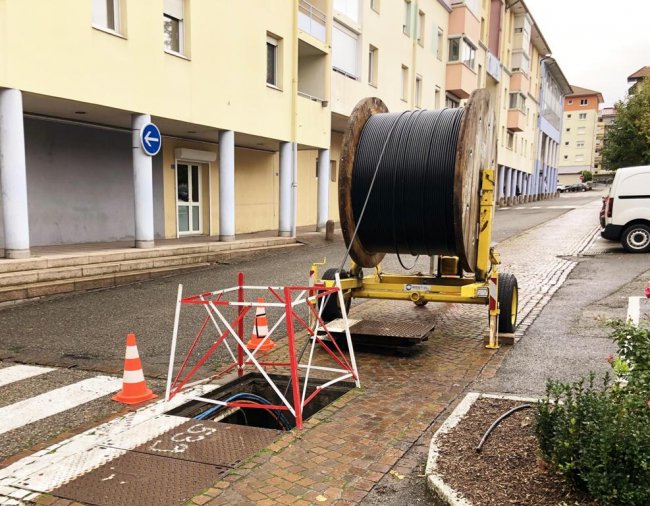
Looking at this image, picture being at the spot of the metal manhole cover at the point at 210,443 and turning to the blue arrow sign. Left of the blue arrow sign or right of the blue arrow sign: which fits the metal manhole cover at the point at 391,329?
right

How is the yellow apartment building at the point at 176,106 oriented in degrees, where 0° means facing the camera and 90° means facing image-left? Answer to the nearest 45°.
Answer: approximately 315°

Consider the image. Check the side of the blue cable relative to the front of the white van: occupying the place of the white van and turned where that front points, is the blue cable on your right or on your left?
on your right

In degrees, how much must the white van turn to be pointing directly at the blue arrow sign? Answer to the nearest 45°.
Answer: approximately 135° to its right

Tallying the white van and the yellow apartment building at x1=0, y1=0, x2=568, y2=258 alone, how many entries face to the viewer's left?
0

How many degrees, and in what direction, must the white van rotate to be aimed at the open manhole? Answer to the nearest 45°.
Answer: approximately 90° to its right

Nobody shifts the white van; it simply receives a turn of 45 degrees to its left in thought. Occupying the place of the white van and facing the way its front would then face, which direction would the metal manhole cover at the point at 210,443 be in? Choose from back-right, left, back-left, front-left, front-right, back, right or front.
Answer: back-right

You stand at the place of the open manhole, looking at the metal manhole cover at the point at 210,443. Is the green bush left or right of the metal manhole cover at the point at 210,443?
left

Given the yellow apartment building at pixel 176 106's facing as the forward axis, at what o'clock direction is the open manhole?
The open manhole is roughly at 1 o'clock from the yellow apartment building.
